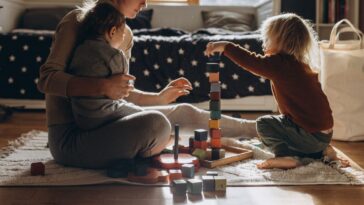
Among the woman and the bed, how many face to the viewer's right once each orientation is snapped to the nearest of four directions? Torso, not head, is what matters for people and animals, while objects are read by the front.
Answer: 1

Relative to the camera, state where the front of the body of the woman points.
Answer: to the viewer's right

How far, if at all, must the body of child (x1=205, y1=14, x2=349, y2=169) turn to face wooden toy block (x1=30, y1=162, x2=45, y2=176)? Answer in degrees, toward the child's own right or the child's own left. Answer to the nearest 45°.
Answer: approximately 45° to the child's own left

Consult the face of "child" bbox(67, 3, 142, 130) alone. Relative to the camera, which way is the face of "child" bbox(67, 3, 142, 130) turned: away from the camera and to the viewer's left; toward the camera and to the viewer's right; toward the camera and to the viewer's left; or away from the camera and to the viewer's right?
away from the camera and to the viewer's right

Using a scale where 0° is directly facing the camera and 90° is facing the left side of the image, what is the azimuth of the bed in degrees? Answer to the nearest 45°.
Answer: approximately 0°

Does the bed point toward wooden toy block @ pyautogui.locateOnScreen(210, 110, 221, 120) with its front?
yes

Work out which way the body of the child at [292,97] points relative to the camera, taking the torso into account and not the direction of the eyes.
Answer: to the viewer's left

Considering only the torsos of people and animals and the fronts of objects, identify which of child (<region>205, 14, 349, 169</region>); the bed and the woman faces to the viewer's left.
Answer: the child

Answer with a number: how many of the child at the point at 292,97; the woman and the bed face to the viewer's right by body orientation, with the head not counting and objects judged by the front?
1

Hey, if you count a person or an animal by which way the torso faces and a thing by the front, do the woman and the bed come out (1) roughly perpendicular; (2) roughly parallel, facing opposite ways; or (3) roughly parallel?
roughly perpendicular

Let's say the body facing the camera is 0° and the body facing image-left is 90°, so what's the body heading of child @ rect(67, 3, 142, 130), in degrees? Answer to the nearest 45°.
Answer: approximately 225°

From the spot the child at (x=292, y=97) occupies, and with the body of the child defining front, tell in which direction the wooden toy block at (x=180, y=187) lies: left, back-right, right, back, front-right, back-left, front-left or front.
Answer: front-left
